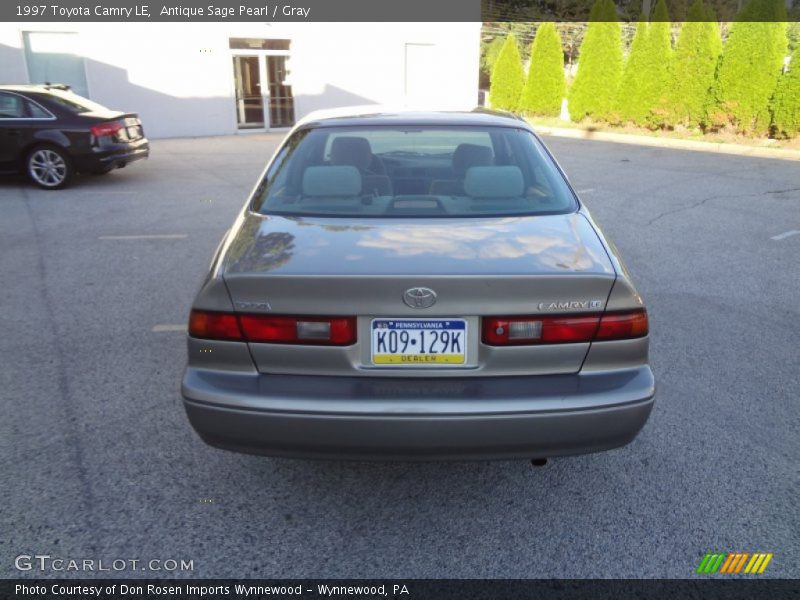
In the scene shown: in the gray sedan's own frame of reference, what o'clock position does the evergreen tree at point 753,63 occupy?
The evergreen tree is roughly at 1 o'clock from the gray sedan.

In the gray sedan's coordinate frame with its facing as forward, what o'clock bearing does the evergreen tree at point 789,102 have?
The evergreen tree is roughly at 1 o'clock from the gray sedan.

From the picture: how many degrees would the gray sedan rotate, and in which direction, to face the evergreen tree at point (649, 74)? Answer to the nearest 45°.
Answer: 0° — it already faces it

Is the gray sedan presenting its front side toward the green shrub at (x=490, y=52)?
yes

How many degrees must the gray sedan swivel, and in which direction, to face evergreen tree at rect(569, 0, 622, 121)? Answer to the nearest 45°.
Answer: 0° — it already faces it

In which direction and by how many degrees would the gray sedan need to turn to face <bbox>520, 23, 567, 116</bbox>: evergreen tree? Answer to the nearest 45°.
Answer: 0° — it already faces it

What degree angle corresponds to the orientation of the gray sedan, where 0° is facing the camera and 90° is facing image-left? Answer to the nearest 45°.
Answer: approximately 180°
